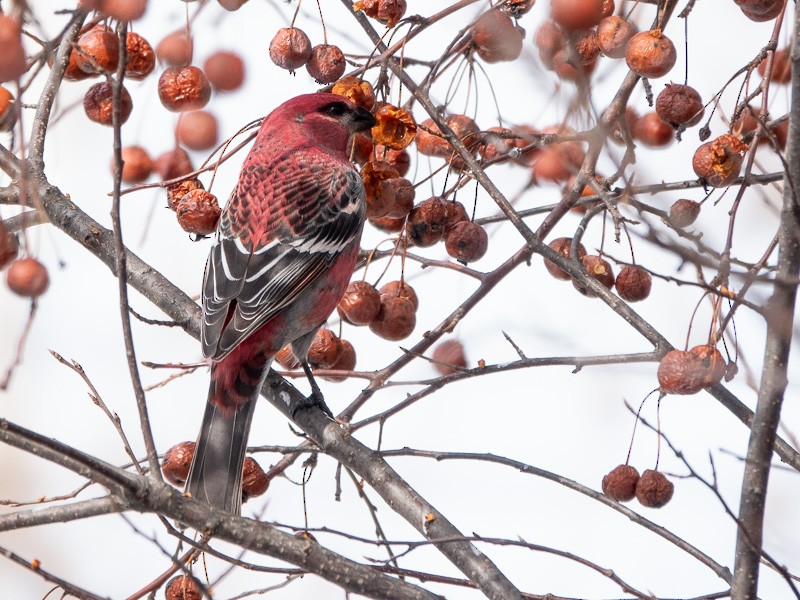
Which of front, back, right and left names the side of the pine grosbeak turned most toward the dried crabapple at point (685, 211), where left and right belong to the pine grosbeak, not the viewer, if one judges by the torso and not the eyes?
right

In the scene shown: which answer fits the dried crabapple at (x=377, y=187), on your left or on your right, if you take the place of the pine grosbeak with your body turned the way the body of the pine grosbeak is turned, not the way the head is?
on your right

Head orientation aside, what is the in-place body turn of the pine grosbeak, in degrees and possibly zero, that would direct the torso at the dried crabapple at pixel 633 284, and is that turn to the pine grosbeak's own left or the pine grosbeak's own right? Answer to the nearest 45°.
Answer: approximately 90° to the pine grosbeak's own right

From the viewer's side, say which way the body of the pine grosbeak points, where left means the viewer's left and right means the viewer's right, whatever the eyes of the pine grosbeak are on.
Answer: facing away from the viewer and to the right of the viewer
